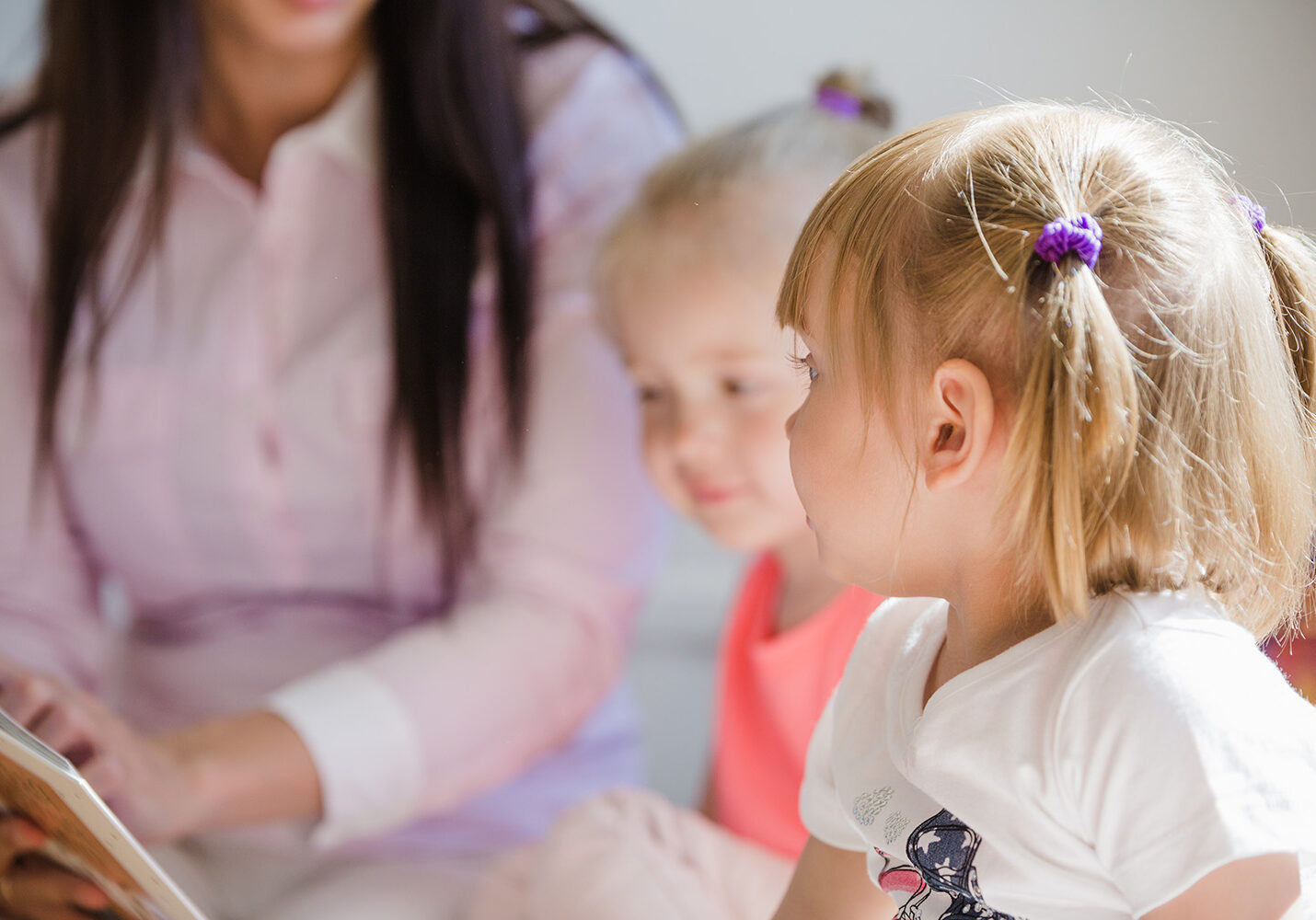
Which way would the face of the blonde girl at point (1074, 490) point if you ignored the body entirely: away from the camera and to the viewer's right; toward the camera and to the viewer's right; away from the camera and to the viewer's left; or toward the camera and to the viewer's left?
away from the camera and to the viewer's left

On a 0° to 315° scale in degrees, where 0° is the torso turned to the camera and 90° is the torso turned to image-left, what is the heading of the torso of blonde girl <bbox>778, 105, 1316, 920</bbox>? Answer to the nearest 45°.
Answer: approximately 45°

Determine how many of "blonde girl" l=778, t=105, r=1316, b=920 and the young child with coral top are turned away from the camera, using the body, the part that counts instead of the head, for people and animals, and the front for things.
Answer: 0
